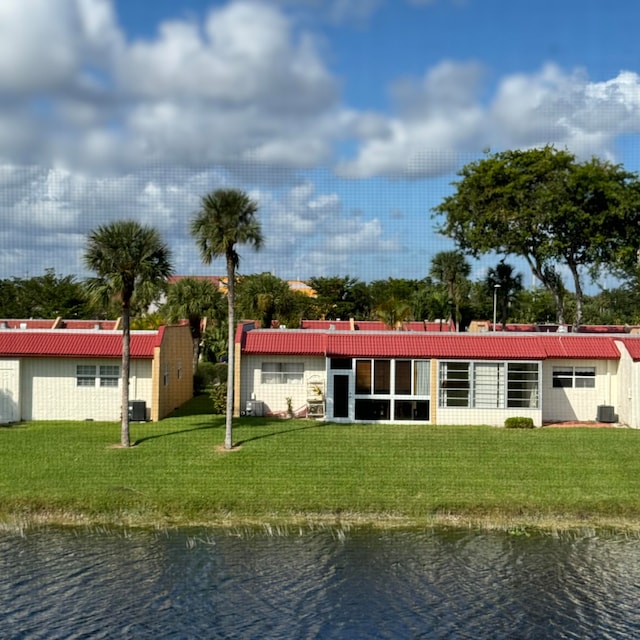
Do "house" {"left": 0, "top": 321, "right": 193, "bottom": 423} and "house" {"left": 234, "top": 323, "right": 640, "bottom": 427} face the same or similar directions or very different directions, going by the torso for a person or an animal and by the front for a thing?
same or similar directions
